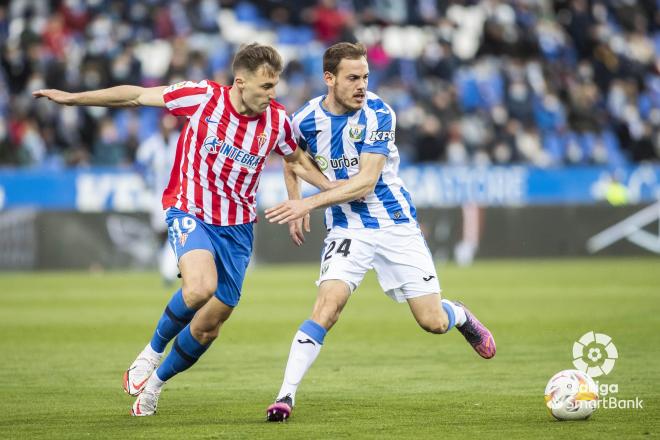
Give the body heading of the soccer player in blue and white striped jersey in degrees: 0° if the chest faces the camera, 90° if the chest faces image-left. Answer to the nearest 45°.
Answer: approximately 45°

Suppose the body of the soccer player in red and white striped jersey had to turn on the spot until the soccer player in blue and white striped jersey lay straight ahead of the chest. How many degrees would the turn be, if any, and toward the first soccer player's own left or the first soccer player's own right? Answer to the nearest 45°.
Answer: approximately 45° to the first soccer player's own left
